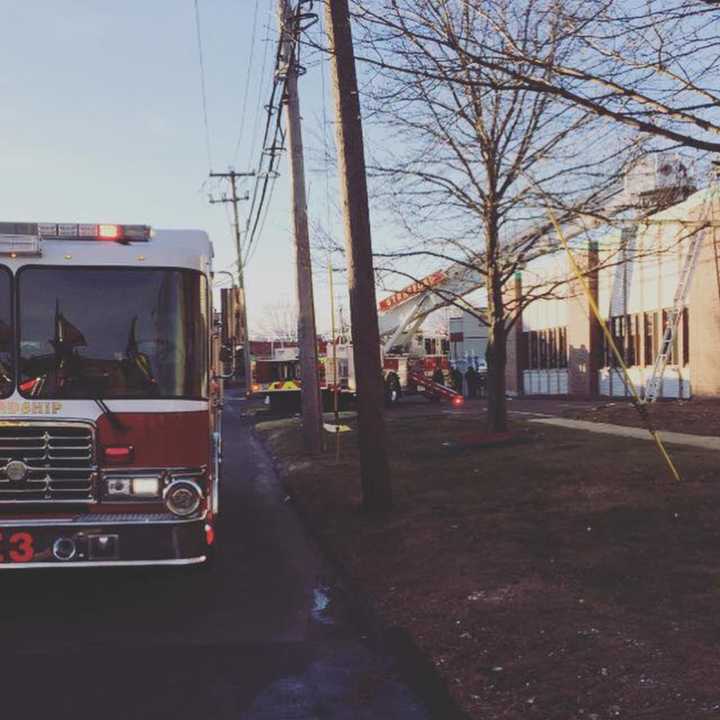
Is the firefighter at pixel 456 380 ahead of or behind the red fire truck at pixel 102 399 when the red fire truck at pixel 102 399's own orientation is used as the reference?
behind

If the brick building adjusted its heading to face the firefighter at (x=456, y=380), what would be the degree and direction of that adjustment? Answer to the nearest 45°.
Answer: approximately 90° to its right

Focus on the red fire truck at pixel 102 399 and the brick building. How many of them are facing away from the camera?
0

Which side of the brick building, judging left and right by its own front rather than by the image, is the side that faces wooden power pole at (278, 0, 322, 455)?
front

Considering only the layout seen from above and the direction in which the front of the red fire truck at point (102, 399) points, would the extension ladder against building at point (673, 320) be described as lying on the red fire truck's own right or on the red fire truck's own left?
on the red fire truck's own left

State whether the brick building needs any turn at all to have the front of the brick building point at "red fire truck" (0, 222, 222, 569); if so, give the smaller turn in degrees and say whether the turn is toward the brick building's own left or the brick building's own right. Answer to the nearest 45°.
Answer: approximately 45° to the brick building's own left

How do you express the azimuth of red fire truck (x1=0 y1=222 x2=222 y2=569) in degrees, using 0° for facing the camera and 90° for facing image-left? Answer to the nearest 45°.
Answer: approximately 0°

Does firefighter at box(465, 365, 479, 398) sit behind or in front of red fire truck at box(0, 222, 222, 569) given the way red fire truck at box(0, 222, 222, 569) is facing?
behind

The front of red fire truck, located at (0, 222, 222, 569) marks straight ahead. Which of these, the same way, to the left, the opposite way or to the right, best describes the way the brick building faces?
to the right

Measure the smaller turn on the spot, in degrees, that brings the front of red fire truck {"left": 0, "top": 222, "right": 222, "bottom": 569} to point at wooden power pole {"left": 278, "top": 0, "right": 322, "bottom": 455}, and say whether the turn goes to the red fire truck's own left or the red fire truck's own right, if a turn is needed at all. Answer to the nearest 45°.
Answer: approximately 180°
